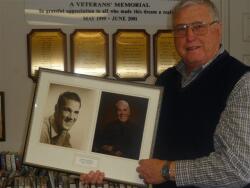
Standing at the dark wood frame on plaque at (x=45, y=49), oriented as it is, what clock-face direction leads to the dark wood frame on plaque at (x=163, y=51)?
the dark wood frame on plaque at (x=163, y=51) is roughly at 9 o'clock from the dark wood frame on plaque at (x=45, y=49).

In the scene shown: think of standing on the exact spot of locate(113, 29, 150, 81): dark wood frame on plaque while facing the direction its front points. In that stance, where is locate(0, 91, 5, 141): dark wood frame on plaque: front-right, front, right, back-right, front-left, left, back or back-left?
right

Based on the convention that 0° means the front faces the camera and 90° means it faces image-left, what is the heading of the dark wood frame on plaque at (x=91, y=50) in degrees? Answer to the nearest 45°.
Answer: approximately 0°
